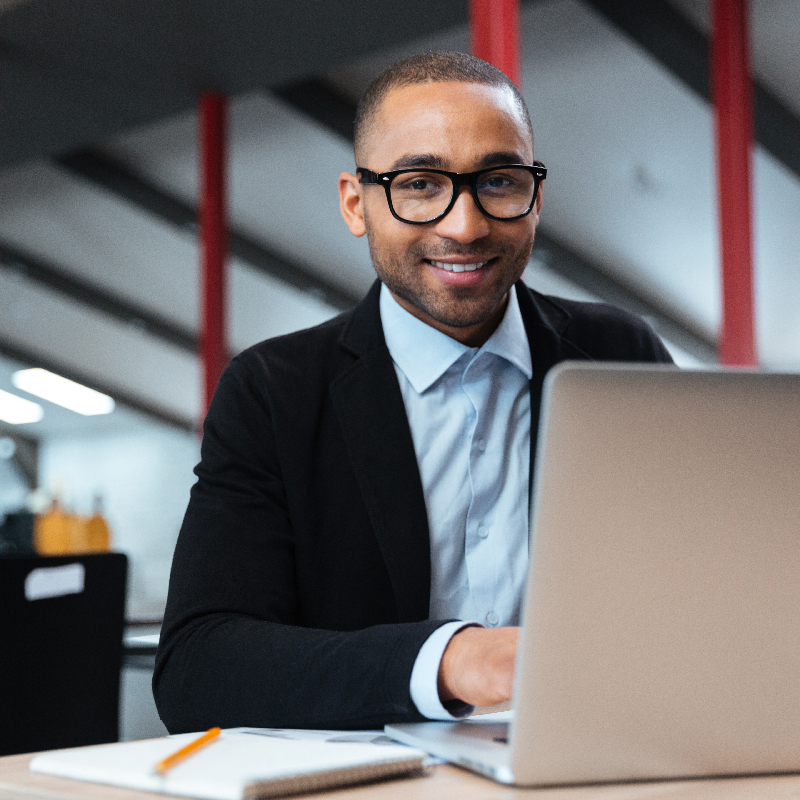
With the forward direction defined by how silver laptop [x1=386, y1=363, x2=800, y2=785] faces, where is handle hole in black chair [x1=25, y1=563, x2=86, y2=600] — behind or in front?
in front

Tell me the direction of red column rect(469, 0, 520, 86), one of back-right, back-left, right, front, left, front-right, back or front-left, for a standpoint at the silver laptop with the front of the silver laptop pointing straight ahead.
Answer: front-right

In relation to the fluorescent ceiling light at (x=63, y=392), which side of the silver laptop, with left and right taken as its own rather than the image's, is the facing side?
front

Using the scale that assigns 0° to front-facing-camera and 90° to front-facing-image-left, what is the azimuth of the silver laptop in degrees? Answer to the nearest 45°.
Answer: approximately 135°

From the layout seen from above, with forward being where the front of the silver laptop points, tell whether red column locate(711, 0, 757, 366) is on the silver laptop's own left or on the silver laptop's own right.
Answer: on the silver laptop's own right

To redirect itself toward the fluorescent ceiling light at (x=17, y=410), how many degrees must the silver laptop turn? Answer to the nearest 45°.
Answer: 0° — it already faces it

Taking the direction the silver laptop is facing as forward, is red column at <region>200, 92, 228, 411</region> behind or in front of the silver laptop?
in front
